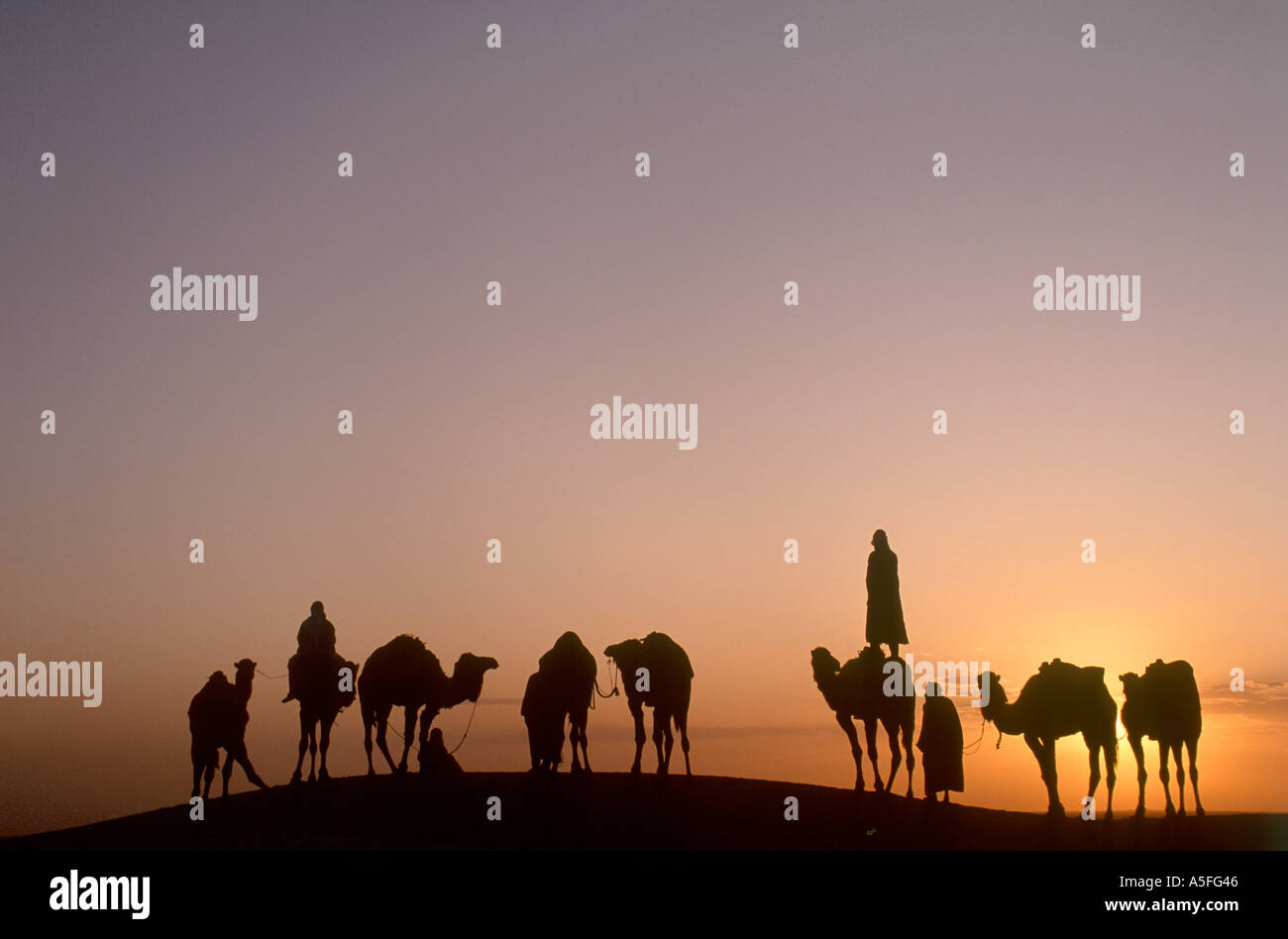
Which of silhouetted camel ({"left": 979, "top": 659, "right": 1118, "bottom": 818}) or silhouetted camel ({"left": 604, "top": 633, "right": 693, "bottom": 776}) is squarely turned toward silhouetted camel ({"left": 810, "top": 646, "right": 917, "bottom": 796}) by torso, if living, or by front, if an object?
silhouetted camel ({"left": 979, "top": 659, "right": 1118, "bottom": 818})

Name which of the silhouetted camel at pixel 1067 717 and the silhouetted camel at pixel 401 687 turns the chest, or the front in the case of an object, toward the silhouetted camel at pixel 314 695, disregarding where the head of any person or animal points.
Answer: the silhouetted camel at pixel 1067 717

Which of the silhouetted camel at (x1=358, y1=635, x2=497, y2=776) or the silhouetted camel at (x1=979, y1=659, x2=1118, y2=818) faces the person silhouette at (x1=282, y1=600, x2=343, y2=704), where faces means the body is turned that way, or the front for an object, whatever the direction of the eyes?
the silhouetted camel at (x1=979, y1=659, x2=1118, y2=818)

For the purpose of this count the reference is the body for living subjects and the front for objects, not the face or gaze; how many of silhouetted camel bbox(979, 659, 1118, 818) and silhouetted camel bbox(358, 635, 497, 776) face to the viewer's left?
1

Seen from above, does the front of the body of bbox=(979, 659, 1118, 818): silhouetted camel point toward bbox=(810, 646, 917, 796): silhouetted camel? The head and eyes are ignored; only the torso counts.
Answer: yes

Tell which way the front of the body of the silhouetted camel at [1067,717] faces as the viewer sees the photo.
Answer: to the viewer's left

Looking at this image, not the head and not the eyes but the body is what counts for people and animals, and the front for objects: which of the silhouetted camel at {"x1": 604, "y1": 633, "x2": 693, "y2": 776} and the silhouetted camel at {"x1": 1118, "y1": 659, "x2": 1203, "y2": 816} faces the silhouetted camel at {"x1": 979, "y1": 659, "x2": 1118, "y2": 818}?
the silhouetted camel at {"x1": 1118, "y1": 659, "x2": 1203, "y2": 816}

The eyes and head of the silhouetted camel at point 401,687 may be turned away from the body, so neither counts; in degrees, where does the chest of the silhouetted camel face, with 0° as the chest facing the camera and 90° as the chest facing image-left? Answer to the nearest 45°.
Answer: approximately 270°

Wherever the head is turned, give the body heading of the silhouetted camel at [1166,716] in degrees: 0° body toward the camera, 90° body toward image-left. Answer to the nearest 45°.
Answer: approximately 45°
